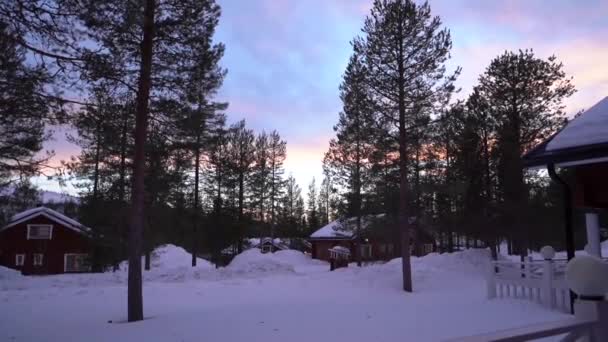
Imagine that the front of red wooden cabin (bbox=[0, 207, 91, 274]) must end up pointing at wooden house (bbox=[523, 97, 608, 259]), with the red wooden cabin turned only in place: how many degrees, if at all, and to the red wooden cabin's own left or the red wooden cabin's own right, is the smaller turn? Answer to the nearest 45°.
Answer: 0° — it already faces it

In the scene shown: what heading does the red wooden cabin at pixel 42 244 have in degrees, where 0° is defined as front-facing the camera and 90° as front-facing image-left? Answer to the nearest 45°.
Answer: approximately 0°

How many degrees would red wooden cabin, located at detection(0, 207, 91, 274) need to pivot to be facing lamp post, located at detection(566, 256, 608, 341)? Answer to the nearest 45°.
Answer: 0° — it already faces it

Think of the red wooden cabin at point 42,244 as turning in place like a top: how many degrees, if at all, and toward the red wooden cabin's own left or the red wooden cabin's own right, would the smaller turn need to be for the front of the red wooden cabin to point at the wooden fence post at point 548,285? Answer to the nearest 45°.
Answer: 0° — it already faces it

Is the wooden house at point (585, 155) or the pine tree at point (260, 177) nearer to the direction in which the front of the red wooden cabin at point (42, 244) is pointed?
the wooden house

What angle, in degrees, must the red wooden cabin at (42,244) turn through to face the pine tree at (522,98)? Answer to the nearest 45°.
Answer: approximately 45° to its left

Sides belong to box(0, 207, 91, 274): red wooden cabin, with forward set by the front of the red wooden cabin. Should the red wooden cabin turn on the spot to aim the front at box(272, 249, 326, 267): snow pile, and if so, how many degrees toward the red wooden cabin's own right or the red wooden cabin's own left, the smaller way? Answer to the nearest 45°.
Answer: approximately 90° to the red wooden cabin's own left

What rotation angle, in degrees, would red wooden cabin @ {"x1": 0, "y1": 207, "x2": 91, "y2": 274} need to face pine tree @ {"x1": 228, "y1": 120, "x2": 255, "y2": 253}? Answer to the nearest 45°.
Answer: approximately 90° to its left

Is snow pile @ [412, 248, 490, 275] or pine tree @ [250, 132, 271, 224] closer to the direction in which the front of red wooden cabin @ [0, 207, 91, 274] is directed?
the snow pile

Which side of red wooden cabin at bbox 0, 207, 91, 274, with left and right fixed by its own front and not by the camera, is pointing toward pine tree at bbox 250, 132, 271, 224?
left
